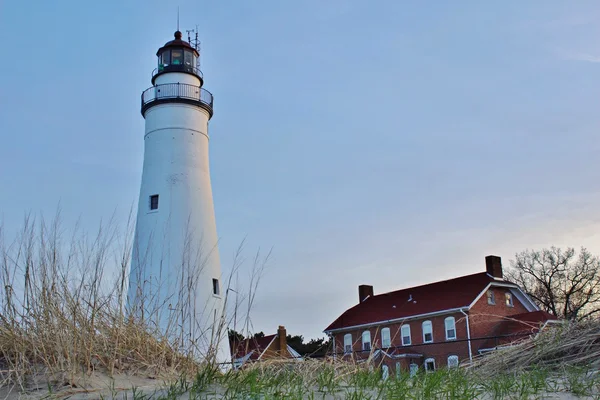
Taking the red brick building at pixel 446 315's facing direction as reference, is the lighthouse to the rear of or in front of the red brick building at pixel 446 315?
in front

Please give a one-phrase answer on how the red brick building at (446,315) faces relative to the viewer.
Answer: facing the viewer and to the left of the viewer
